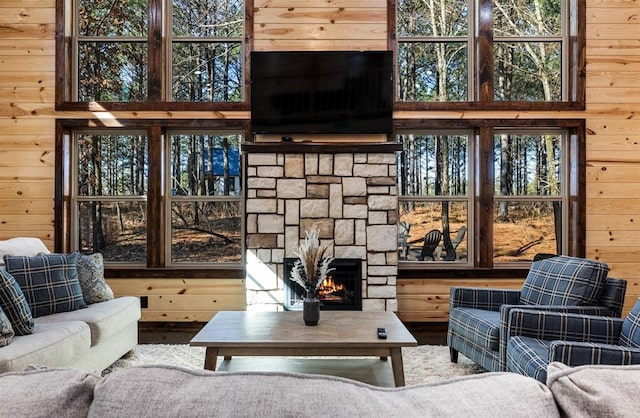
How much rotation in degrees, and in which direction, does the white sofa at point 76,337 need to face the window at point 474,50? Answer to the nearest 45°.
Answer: approximately 45° to its left

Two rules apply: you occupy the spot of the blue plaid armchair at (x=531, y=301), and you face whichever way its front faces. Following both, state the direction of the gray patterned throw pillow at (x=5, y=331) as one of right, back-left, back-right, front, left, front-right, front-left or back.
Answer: front

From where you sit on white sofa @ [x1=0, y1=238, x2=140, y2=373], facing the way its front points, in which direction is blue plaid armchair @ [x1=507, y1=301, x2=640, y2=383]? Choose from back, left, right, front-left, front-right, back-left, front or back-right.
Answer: front

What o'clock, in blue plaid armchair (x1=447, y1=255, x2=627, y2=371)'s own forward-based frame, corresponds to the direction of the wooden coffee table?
The wooden coffee table is roughly at 12 o'clock from the blue plaid armchair.

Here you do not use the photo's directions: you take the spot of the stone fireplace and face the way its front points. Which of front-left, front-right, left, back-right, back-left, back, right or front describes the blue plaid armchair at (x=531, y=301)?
front-left

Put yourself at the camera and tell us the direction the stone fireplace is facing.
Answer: facing the viewer

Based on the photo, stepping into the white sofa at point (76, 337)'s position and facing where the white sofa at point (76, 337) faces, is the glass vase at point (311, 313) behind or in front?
in front

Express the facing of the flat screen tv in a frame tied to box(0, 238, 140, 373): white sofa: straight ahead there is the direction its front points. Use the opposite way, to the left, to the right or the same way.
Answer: to the right

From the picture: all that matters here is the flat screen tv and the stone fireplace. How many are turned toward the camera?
2

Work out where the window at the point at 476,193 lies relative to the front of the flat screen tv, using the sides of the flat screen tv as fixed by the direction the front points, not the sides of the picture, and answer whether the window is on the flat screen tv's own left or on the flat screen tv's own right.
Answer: on the flat screen tv's own left

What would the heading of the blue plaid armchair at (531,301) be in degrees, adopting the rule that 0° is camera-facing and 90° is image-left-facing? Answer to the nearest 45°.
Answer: approximately 45°

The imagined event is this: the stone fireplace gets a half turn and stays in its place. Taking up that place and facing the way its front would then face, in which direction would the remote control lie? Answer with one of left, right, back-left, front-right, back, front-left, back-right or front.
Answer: back

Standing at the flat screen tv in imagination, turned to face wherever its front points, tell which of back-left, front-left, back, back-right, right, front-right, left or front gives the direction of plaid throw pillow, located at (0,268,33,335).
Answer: front-right

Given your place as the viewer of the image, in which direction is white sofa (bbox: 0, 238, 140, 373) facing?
facing the viewer and to the right of the viewer

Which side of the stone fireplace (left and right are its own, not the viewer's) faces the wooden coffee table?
front

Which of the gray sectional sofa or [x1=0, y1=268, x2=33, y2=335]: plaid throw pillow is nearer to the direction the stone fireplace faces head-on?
the gray sectional sofa
